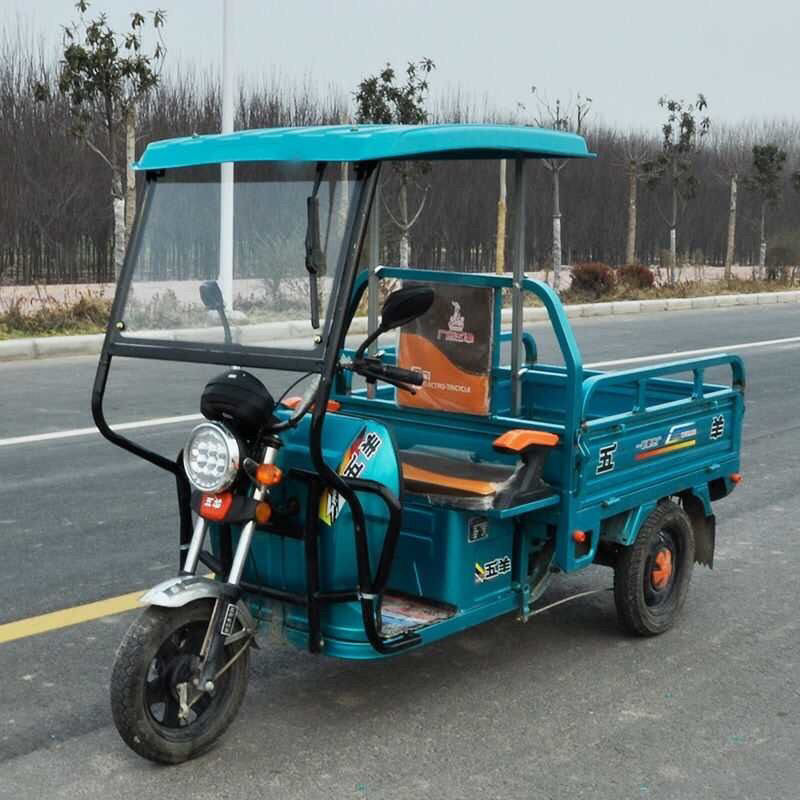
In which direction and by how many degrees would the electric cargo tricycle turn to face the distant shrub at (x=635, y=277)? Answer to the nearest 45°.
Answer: approximately 135° to its right

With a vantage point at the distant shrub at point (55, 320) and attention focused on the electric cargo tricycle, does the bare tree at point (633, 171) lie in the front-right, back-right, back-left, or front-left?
back-left

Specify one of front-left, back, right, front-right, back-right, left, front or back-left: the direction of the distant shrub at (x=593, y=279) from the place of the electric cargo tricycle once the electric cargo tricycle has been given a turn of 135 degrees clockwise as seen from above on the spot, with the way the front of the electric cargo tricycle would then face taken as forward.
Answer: front

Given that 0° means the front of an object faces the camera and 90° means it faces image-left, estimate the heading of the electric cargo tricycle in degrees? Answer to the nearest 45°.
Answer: approximately 45°

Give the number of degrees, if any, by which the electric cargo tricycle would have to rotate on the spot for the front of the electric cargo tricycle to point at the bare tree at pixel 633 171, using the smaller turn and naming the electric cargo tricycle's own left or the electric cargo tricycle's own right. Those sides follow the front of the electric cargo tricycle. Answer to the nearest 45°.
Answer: approximately 135° to the electric cargo tricycle's own right

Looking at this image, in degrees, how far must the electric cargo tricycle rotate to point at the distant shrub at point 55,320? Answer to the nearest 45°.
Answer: approximately 135° to its right
